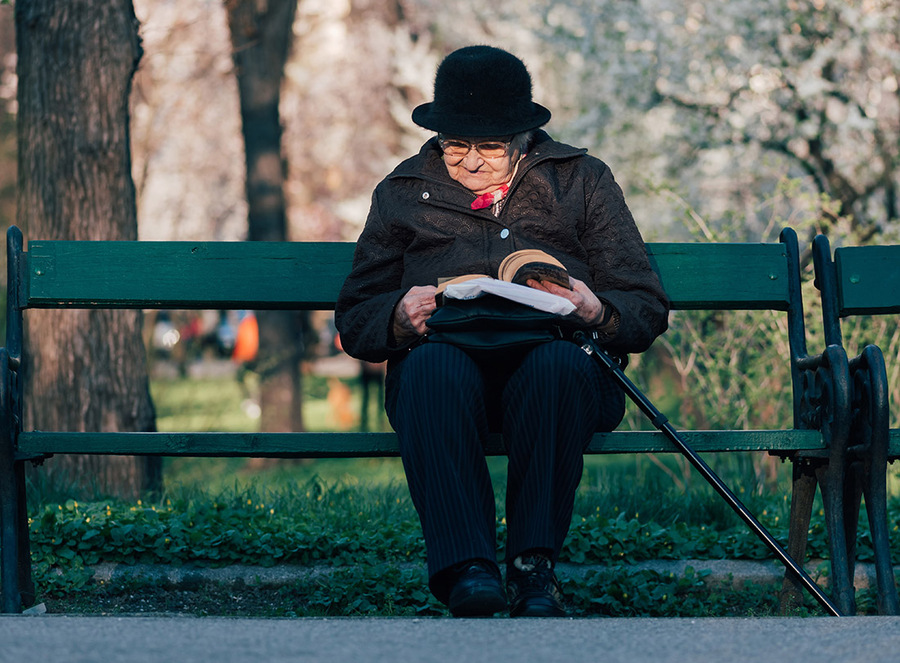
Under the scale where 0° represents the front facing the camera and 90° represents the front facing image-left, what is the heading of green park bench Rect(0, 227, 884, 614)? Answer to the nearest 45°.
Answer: approximately 0°

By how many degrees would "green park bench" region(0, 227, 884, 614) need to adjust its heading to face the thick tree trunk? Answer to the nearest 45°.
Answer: approximately 135° to its right

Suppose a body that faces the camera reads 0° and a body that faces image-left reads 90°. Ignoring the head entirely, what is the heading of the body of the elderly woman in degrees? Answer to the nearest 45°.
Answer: approximately 0°

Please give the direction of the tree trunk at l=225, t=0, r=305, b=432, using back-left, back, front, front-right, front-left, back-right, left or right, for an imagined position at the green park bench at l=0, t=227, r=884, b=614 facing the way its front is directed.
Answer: back
